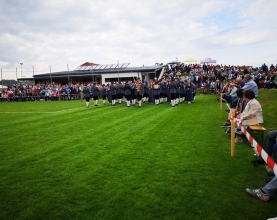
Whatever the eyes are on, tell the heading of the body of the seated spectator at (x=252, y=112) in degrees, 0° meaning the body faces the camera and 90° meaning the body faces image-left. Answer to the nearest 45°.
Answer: approximately 90°

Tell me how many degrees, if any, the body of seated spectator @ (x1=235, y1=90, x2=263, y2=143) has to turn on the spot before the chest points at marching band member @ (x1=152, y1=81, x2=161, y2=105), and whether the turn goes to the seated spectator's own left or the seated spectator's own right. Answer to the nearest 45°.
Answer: approximately 45° to the seated spectator's own right
